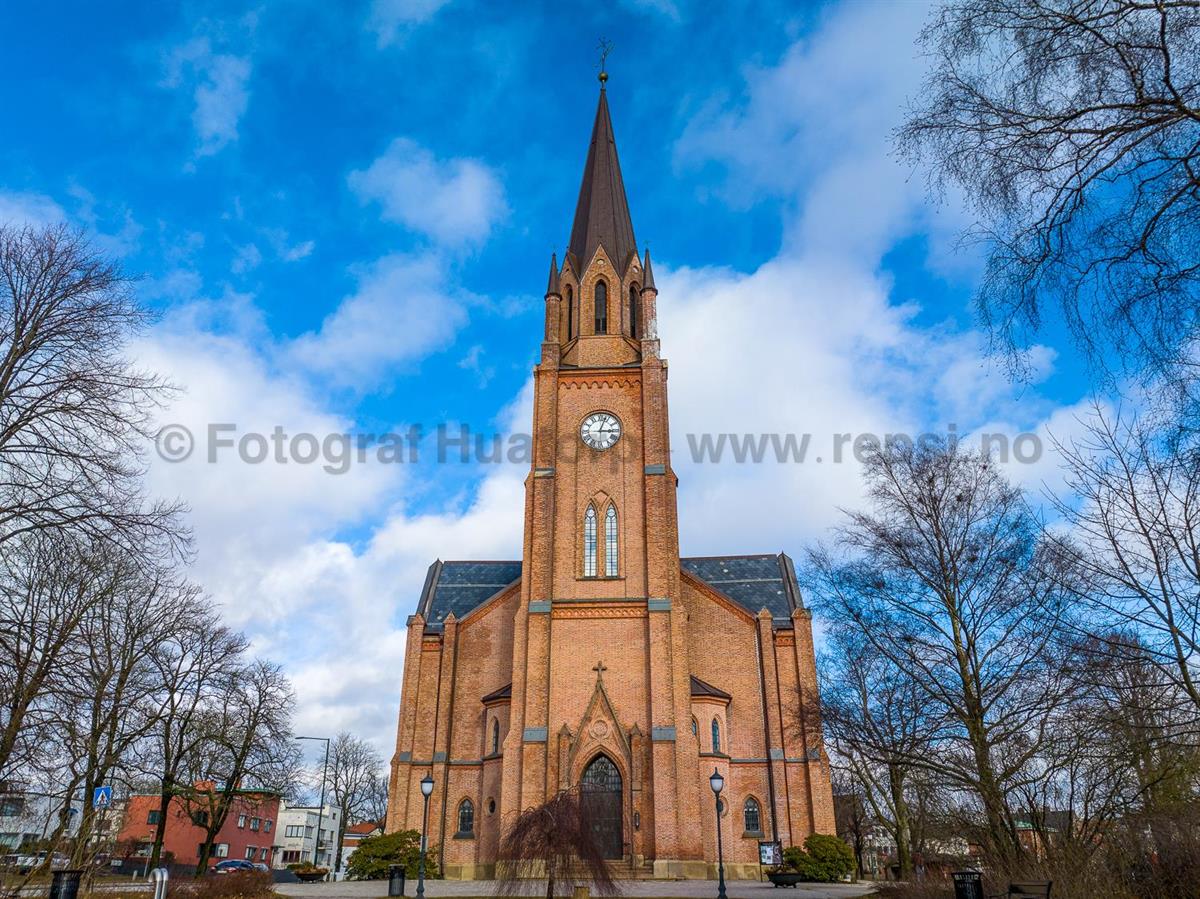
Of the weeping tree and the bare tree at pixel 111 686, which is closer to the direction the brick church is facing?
the weeping tree

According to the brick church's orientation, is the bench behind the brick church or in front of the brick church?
in front

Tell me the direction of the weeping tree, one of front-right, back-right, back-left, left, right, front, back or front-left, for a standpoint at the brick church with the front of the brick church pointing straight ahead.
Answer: front

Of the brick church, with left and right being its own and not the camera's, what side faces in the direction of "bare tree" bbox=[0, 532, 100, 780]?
front

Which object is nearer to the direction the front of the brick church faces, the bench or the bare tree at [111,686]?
the bench

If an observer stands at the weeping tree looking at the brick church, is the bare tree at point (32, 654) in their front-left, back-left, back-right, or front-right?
back-left

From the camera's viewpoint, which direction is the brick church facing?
toward the camera

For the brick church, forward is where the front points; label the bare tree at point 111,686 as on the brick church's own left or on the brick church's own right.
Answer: on the brick church's own right

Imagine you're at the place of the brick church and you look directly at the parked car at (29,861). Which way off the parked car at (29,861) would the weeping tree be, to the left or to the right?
left
